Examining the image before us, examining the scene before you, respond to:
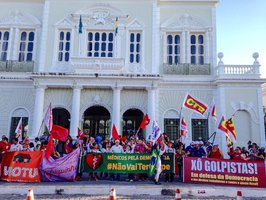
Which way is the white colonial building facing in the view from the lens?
facing the viewer

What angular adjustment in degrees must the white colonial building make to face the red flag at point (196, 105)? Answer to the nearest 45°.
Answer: approximately 45° to its left

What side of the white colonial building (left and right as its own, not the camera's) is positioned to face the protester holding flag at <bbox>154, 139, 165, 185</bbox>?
front
